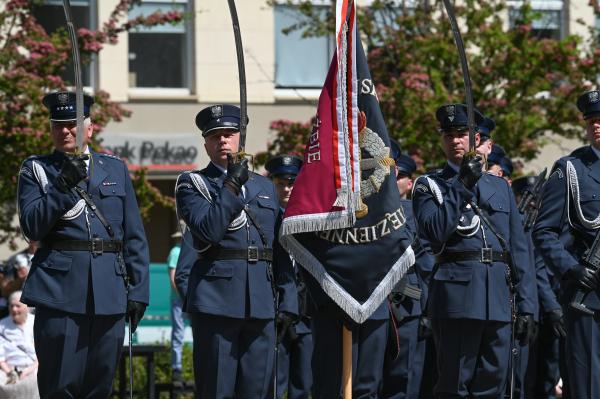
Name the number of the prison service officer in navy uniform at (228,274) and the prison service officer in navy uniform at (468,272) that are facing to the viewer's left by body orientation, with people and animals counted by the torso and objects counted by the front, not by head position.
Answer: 0

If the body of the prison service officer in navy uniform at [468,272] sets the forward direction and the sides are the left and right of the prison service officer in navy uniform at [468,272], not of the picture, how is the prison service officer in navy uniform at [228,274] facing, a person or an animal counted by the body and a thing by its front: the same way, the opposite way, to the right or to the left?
the same way

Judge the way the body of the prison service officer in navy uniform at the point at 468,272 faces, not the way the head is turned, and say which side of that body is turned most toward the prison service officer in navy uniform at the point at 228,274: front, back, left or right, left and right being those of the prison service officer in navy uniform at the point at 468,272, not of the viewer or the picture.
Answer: right

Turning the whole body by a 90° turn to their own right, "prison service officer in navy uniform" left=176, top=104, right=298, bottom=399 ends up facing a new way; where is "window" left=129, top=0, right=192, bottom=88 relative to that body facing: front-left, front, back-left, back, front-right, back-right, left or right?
back-right

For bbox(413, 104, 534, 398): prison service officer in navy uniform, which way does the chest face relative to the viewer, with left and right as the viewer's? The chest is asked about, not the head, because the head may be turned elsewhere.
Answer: facing the viewer and to the right of the viewer

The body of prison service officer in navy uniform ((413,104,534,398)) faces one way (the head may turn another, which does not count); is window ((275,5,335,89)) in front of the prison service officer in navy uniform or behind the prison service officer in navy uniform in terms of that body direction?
behind

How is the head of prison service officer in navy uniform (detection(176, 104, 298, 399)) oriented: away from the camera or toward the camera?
toward the camera

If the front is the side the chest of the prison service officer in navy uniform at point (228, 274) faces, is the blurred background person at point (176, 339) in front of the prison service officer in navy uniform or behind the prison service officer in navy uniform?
behind
